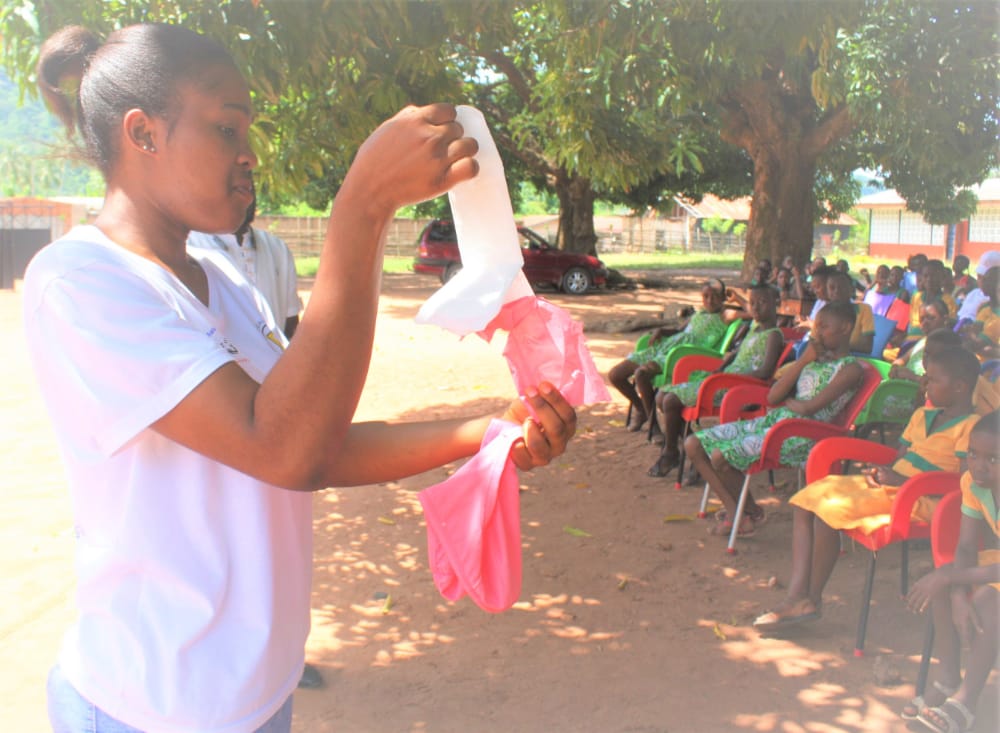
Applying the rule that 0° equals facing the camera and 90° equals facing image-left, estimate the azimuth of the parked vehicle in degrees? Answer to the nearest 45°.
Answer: approximately 270°

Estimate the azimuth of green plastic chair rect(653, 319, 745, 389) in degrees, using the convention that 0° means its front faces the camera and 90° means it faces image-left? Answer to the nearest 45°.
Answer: approximately 90°

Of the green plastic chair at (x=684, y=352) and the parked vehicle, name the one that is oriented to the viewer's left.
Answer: the green plastic chair

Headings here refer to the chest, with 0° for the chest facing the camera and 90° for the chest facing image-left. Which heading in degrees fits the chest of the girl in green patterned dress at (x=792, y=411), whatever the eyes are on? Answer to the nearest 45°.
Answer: approximately 90°

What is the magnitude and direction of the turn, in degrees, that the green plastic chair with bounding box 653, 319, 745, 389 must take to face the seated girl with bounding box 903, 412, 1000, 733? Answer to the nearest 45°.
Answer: approximately 90° to its left

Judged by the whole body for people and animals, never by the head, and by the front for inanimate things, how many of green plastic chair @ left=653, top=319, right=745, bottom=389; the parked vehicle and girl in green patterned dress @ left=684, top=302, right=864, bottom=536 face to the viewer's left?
2

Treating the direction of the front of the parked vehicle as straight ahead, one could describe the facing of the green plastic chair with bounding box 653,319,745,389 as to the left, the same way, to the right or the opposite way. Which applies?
the opposite way

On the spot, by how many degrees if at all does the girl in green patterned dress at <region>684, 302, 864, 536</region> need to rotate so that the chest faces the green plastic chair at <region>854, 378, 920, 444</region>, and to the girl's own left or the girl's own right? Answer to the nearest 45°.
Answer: approximately 135° to the girl's own right
